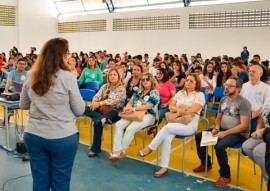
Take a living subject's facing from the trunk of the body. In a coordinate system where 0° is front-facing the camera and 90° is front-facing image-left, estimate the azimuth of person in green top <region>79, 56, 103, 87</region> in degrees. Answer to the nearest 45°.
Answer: approximately 0°

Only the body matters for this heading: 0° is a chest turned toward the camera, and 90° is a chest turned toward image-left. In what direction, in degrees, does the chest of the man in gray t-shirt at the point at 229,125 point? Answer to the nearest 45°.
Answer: approximately 45°

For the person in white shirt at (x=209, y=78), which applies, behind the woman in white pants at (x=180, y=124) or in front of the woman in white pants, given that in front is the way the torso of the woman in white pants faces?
behind

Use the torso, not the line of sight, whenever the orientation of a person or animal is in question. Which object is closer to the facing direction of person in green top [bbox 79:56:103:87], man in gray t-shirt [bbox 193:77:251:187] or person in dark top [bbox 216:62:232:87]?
the man in gray t-shirt

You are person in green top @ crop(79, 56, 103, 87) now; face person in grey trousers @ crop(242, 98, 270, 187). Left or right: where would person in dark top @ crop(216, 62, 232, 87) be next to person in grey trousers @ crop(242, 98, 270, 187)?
left
